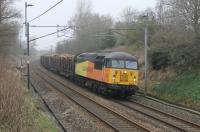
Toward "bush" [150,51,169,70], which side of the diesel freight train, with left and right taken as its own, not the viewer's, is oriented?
left

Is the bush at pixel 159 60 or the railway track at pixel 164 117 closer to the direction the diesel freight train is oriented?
the railway track

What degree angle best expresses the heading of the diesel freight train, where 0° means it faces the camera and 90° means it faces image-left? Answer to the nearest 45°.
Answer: approximately 315°

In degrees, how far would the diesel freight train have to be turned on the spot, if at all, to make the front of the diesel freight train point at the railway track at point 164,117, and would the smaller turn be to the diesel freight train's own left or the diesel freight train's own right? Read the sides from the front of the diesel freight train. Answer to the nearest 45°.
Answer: approximately 45° to the diesel freight train's own right
